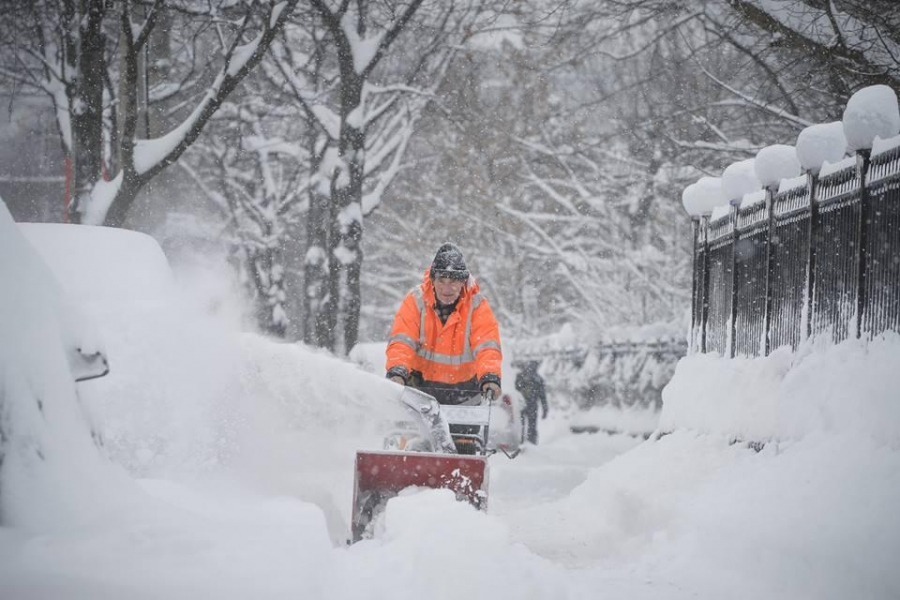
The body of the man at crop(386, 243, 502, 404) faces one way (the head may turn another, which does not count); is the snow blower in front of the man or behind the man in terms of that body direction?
in front

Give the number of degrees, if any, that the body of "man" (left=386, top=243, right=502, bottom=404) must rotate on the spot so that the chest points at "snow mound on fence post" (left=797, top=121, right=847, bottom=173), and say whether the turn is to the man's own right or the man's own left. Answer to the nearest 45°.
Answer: approximately 90° to the man's own left

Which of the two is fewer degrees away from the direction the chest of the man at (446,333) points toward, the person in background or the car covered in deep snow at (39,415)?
the car covered in deep snow

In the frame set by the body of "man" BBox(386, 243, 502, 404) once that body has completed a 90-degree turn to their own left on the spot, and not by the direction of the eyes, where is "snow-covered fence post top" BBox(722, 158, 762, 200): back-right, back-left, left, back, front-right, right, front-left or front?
front-left

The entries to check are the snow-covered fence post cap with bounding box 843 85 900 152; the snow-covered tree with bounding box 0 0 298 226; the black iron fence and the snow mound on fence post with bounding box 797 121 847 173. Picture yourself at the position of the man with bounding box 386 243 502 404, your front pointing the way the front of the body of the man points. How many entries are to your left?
3

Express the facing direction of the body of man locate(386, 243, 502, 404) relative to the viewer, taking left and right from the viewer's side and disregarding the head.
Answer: facing the viewer

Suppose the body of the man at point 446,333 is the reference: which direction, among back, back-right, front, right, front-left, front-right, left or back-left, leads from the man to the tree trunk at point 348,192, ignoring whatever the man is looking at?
back

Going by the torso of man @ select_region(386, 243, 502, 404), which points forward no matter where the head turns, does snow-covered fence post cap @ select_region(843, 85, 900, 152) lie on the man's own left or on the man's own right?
on the man's own left

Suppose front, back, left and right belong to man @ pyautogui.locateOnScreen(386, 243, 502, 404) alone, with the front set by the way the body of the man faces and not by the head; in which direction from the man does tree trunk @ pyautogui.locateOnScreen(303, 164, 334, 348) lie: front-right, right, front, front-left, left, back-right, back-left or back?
back

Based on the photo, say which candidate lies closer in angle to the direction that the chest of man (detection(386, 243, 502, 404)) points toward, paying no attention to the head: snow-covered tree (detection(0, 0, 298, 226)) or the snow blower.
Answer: the snow blower

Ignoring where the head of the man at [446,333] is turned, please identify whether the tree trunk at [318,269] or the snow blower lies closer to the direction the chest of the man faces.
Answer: the snow blower

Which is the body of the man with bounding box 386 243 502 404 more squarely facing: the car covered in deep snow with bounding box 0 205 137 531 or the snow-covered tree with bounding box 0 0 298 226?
the car covered in deep snow

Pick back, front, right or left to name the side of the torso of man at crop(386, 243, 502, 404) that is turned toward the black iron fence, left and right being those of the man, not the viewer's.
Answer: left
